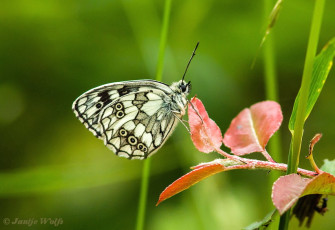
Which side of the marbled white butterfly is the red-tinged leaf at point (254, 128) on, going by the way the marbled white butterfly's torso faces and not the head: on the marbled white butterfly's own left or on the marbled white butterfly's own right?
on the marbled white butterfly's own right

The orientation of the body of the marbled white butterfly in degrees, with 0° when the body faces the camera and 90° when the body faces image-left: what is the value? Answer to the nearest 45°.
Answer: approximately 270°

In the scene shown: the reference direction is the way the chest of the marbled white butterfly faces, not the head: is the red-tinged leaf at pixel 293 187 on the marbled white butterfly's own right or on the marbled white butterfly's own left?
on the marbled white butterfly's own right
